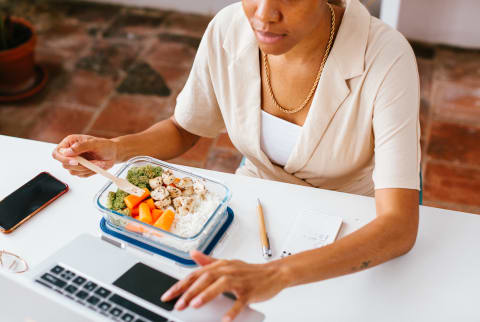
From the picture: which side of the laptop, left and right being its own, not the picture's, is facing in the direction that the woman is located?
front

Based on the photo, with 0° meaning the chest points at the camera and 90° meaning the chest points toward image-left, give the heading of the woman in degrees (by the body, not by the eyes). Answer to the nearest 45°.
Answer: approximately 45°

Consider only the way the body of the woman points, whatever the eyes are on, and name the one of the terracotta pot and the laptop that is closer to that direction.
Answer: the laptop

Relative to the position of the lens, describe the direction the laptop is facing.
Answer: facing away from the viewer and to the right of the viewer

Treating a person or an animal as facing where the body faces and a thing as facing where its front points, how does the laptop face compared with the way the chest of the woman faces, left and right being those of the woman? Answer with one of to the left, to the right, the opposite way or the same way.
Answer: the opposite way

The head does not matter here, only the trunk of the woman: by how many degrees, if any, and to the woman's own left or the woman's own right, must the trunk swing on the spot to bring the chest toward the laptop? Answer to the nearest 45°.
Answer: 0° — they already face it
